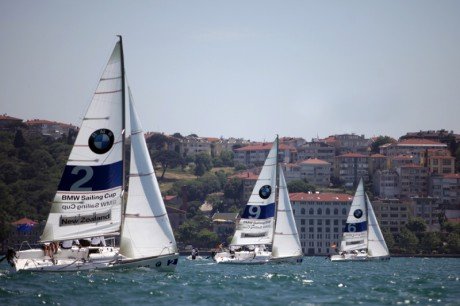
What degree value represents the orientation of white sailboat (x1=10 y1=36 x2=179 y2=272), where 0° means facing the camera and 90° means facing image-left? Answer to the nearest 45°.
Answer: approximately 270°
